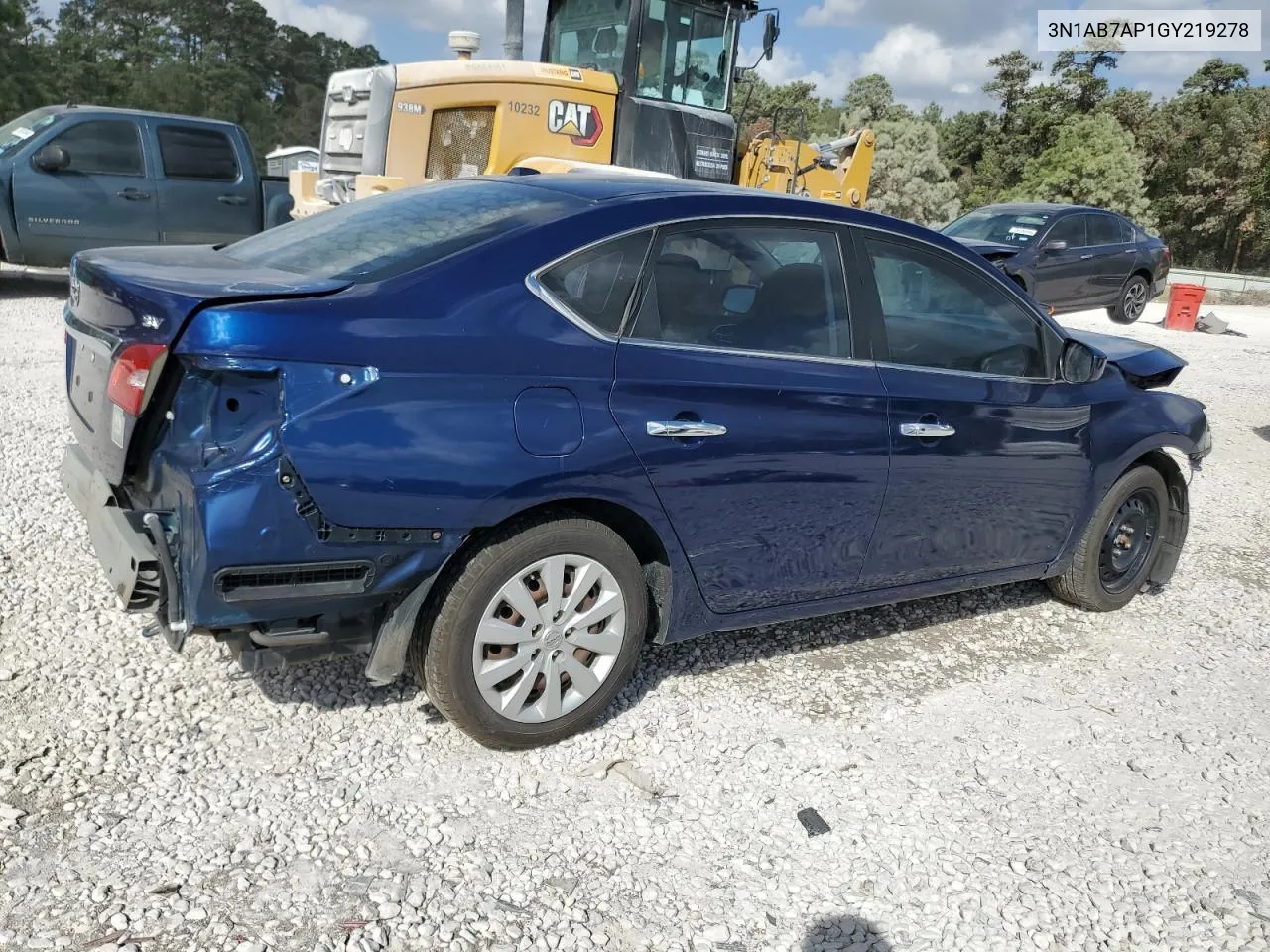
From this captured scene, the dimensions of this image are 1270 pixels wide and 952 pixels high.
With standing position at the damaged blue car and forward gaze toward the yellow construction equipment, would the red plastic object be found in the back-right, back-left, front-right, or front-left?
front-right

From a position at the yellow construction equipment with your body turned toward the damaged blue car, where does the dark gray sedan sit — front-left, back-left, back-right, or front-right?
back-left

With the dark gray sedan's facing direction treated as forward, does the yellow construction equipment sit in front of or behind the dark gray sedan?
in front

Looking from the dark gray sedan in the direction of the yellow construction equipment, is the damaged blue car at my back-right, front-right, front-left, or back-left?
front-left

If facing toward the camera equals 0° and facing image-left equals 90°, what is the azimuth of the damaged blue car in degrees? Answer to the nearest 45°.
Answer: approximately 225°

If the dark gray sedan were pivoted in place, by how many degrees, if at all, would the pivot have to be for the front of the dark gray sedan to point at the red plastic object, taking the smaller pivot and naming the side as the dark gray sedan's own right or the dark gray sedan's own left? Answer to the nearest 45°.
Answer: approximately 180°

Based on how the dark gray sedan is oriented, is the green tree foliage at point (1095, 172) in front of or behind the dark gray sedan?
behind

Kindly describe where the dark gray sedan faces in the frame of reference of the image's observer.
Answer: facing the viewer and to the left of the viewer

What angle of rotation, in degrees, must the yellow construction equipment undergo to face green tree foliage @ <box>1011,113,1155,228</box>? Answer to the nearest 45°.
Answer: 0° — it already faces it

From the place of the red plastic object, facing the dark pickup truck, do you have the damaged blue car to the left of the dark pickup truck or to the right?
left

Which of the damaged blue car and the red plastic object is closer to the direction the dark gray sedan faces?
the damaged blue car

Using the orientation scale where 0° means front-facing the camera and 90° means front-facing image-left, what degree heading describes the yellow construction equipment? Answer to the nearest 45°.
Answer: approximately 225°

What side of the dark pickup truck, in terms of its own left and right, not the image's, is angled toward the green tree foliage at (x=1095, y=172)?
back

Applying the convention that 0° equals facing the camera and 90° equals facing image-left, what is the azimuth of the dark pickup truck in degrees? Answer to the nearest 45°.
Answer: approximately 45°

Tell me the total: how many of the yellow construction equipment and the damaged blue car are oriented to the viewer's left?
0

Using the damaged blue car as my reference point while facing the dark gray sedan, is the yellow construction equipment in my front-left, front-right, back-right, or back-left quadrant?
front-left

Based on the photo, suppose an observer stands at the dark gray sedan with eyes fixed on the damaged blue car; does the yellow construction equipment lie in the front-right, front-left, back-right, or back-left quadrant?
front-right

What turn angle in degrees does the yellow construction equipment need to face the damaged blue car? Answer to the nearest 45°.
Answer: approximately 135° to its right

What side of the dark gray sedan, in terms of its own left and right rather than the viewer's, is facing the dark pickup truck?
front

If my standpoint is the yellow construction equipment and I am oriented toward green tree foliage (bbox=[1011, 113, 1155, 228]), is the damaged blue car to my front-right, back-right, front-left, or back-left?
back-right
